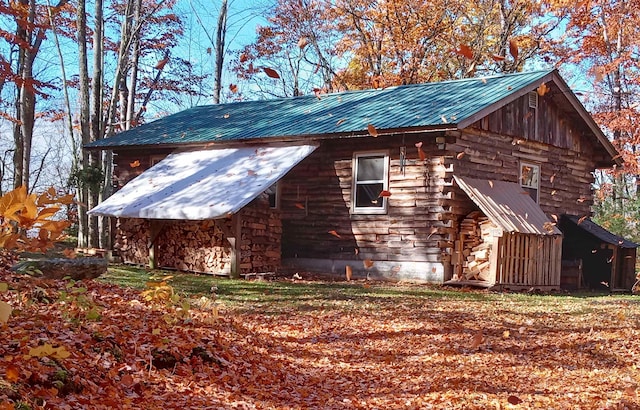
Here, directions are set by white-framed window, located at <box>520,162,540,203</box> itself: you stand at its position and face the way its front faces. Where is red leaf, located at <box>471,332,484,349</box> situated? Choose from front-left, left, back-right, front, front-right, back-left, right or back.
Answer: front-right

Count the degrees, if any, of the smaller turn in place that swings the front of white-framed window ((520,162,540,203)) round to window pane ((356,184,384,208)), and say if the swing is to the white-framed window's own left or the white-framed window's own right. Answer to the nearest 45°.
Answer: approximately 90° to the white-framed window's own right

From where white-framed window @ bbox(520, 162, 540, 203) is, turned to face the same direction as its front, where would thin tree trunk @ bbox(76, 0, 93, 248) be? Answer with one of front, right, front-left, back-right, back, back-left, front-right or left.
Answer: back-right

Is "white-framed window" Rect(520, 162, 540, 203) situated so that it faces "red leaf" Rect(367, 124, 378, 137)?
no

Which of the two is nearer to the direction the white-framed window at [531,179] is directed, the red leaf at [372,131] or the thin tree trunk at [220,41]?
the red leaf

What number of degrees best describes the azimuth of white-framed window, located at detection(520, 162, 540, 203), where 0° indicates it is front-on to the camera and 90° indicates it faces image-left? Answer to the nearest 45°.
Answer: approximately 315°

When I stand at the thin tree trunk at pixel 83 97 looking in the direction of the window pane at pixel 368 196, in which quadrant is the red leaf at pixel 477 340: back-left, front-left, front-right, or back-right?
front-right

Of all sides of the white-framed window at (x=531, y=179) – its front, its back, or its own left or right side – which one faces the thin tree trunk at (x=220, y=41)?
back

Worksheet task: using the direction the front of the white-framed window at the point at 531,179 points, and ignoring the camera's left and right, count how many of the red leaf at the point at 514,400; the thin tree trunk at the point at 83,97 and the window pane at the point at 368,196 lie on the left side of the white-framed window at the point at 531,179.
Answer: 0

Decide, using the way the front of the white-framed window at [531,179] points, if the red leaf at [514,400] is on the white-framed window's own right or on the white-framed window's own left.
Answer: on the white-framed window's own right

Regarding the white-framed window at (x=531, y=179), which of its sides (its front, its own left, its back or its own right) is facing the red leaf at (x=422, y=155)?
right

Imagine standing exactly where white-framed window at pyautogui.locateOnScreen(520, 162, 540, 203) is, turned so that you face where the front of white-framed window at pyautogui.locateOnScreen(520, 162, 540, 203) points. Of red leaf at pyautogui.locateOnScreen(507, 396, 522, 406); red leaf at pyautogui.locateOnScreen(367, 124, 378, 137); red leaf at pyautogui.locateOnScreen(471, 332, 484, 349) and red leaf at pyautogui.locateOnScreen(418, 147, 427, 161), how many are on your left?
0
